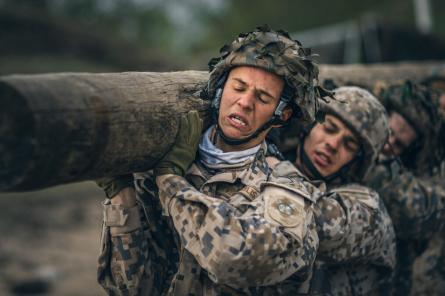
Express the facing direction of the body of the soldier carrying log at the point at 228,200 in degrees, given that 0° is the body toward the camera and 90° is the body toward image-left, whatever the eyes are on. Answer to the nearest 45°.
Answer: approximately 45°
